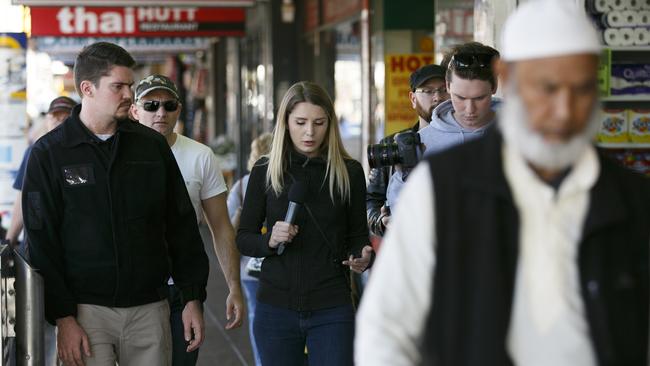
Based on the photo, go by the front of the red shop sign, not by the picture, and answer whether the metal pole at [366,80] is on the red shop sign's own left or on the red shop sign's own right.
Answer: on the red shop sign's own left

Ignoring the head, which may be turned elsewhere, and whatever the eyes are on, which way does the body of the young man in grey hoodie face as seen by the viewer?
toward the camera

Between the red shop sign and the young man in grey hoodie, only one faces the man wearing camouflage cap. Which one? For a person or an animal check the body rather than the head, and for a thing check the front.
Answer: the red shop sign

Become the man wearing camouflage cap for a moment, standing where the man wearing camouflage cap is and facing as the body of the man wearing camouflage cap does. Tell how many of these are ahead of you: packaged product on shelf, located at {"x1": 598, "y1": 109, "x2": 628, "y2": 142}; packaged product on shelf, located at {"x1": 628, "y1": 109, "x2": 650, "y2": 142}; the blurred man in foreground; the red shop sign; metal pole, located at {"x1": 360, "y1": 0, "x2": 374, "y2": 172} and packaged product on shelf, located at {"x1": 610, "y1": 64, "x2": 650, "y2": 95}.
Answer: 1

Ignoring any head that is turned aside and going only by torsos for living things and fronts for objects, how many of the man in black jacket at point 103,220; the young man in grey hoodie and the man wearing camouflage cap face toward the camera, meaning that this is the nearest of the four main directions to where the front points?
3

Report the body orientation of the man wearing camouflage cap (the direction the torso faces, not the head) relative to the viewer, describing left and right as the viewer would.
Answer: facing the viewer

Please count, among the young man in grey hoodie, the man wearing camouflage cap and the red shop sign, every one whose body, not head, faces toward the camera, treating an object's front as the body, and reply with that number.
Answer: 3

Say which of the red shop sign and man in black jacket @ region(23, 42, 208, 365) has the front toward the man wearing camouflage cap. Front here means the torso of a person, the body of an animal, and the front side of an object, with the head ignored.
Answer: the red shop sign

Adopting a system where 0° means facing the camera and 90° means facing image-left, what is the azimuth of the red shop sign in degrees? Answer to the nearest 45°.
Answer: approximately 0°

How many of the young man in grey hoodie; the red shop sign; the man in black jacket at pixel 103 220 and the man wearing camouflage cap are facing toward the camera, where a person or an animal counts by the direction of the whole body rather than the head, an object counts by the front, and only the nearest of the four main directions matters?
4

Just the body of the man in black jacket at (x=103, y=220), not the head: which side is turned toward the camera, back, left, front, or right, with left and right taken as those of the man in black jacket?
front

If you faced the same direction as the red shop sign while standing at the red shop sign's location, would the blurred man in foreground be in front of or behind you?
in front

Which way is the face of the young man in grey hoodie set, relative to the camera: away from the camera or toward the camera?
toward the camera

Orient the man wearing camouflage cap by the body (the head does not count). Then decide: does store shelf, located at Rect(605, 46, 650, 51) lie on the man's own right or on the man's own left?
on the man's own left

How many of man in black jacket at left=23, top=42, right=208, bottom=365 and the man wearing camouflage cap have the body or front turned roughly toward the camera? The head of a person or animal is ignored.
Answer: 2
